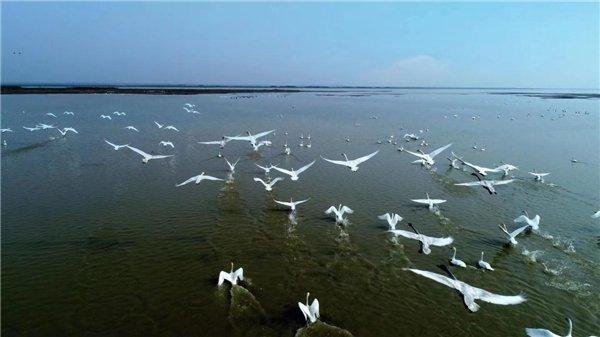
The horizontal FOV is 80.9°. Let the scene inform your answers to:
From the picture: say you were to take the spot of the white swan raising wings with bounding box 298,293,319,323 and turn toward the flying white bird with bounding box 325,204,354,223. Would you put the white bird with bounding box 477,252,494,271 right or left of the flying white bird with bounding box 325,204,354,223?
right

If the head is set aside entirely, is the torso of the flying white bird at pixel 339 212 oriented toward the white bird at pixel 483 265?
no

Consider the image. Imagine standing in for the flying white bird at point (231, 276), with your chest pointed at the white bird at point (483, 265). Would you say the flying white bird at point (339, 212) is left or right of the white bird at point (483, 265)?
left

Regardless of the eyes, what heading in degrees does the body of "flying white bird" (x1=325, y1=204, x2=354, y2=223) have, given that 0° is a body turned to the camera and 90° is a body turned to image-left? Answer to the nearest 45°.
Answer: approximately 180°

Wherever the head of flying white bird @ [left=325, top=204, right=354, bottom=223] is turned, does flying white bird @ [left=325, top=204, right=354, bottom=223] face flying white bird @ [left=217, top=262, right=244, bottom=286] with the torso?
no

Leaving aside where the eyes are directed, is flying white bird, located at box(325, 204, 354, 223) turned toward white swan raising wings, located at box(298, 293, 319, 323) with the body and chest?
no

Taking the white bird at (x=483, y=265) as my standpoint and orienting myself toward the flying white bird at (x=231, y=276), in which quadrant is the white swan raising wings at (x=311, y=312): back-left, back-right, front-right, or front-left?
front-left

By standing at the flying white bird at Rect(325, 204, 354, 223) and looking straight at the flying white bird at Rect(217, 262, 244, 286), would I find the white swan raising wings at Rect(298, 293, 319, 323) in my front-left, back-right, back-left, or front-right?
front-left

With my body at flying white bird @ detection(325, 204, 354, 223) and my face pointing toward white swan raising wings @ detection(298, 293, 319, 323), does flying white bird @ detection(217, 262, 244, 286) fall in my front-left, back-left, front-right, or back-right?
front-right
